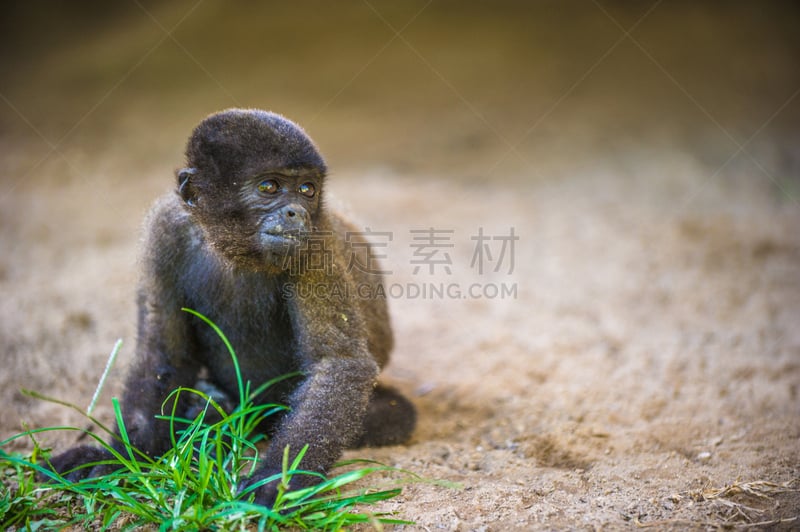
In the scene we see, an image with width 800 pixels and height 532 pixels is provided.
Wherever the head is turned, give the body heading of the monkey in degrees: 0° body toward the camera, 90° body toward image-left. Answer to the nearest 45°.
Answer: approximately 45°
